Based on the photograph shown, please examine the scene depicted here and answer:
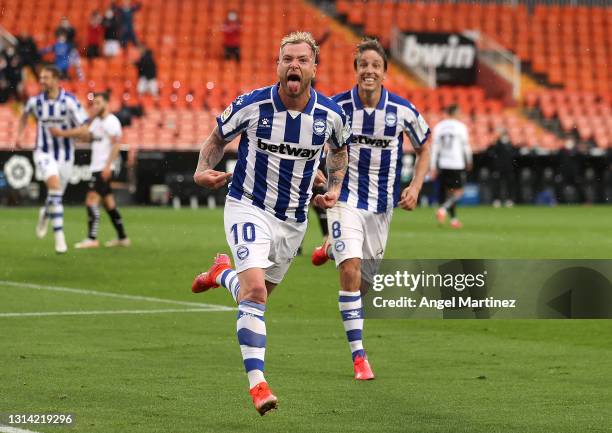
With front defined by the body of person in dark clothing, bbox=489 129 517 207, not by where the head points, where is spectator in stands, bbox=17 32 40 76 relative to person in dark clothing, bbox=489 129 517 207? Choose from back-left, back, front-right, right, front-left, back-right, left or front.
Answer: right

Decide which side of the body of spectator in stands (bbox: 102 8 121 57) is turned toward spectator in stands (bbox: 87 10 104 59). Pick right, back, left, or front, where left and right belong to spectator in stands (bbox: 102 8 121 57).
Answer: right

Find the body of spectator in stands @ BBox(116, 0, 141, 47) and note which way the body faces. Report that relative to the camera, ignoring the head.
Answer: toward the camera

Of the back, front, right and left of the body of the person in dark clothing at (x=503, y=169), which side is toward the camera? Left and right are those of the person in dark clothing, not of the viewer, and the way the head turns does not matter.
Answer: front

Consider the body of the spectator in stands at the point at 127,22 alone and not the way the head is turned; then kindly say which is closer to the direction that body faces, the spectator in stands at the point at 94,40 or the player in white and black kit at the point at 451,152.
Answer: the player in white and black kit

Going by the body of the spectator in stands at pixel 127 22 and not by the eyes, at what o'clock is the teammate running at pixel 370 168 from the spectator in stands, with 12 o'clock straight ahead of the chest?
The teammate running is roughly at 12 o'clock from the spectator in stands.

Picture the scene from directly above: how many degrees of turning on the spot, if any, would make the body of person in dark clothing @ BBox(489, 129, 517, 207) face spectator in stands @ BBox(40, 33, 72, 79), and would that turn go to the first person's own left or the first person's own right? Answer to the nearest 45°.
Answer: approximately 90° to the first person's own right

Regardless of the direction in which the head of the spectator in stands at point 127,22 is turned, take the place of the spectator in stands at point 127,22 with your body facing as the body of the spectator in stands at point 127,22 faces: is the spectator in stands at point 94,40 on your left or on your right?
on your right

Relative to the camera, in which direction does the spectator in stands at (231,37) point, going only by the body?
toward the camera

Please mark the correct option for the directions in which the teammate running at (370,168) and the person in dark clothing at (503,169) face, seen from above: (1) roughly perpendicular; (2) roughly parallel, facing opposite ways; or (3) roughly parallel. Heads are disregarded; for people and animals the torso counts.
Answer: roughly parallel

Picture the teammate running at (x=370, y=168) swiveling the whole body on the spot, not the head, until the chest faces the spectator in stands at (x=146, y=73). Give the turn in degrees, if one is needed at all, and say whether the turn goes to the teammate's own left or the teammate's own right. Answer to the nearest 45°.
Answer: approximately 180°

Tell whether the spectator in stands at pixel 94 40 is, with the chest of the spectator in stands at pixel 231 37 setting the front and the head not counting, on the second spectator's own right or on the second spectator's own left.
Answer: on the second spectator's own right

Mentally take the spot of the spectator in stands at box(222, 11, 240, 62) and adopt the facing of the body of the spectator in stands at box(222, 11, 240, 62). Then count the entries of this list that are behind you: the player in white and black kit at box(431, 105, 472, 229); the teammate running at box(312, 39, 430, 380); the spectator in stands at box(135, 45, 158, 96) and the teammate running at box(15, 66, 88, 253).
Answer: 0

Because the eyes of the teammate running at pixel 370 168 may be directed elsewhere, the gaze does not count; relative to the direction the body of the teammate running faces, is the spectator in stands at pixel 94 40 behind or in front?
behind

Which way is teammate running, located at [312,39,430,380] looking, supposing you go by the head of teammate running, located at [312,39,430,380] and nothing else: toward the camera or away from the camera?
toward the camera
